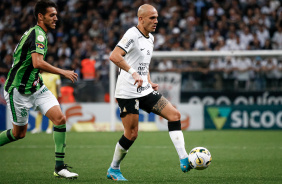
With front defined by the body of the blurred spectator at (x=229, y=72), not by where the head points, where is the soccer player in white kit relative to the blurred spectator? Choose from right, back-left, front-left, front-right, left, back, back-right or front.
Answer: front

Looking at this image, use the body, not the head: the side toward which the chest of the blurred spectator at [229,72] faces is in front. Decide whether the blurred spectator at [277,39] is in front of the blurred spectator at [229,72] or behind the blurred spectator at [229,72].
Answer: behind

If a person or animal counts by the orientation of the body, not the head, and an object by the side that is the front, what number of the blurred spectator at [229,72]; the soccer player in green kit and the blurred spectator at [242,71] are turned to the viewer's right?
1

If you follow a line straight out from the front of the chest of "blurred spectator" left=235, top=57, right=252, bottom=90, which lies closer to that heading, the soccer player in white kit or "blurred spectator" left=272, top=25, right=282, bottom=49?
the soccer player in white kit

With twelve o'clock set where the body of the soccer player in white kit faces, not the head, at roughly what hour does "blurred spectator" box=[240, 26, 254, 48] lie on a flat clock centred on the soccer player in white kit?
The blurred spectator is roughly at 8 o'clock from the soccer player in white kit.

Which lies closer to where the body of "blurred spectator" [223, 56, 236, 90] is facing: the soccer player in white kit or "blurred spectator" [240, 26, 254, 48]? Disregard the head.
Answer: the soccer player in white kit

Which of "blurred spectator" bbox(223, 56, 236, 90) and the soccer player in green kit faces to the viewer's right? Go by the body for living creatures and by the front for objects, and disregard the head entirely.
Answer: the soccer player in green kit

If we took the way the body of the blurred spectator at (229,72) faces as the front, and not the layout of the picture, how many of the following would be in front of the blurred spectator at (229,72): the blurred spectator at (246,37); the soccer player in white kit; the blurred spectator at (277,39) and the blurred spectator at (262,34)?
1

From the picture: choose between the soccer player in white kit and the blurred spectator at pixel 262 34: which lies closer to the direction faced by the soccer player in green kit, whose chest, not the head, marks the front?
the soccer player in white kit

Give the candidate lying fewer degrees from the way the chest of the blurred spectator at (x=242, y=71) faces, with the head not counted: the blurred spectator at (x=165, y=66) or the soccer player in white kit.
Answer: the soccer player in white kit

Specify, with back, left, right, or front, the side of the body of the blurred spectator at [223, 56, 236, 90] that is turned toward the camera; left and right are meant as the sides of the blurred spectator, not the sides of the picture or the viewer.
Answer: front

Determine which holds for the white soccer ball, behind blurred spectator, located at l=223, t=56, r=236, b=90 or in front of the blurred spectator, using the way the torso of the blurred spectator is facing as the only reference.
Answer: in front

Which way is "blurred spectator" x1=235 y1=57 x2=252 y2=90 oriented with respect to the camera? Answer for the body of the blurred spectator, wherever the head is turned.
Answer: toward the camera

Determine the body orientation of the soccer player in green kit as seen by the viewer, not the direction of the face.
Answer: to the viewer's right
